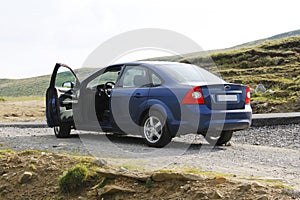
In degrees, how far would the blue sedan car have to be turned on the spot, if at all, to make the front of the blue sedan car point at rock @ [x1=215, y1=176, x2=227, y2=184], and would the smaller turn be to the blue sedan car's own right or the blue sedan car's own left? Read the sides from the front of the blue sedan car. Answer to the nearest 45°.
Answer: approximately 135° to the blue sedan car's own left

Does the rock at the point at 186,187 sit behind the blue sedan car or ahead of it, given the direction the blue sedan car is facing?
behind

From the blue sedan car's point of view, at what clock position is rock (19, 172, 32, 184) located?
The rock is roughly at 9 o'clock from the blue sedan car.

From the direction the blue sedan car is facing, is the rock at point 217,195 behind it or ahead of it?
behind

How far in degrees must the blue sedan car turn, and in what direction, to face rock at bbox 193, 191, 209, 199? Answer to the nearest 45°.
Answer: approximately 135° to its left

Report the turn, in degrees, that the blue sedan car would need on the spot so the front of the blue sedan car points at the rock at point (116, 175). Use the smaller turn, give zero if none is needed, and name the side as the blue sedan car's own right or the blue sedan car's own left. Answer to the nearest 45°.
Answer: approximately 135° to the blue sedan car's own left

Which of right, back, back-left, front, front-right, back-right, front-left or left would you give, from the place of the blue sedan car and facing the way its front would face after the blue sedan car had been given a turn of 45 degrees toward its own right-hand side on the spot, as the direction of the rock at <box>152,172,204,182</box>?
back

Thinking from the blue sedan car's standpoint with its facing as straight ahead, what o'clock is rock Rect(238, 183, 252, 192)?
The rock is roughly at 7 o'clock from the blue sedan car.

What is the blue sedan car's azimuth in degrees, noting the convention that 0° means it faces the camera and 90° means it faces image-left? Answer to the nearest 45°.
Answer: approximately 135°

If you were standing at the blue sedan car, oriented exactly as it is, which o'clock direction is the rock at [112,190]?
The rock is roughly at 8 o'clock from the blue sedan car.
